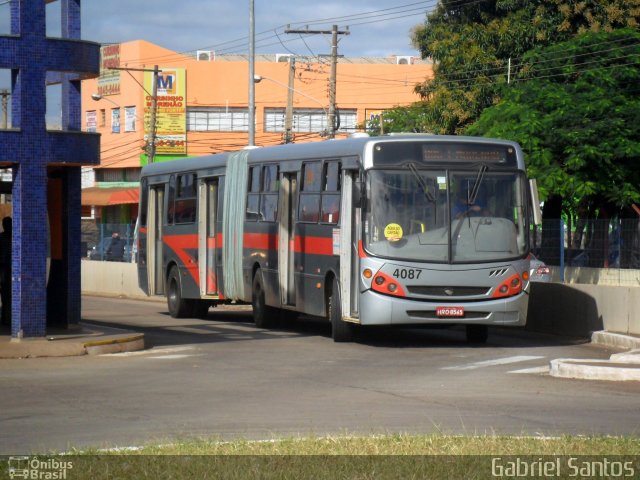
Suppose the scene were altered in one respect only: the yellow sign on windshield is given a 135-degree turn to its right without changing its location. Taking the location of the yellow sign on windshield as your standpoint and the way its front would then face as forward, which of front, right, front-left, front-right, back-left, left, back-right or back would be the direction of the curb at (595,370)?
back

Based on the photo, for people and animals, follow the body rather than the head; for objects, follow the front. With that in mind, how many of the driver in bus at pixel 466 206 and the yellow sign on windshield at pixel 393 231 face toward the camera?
2

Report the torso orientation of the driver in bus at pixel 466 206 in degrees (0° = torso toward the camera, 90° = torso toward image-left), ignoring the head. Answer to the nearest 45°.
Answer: approximately 0°

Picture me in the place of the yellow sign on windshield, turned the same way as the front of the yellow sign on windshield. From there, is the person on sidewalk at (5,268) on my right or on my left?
on my right

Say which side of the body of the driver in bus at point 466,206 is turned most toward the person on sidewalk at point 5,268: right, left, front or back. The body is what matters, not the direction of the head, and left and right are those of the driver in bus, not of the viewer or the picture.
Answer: right

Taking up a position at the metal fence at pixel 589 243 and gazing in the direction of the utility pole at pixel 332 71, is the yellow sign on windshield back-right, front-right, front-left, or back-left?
back-left

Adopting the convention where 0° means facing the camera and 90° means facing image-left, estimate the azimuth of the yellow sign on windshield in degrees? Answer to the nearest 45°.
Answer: approximately 0°

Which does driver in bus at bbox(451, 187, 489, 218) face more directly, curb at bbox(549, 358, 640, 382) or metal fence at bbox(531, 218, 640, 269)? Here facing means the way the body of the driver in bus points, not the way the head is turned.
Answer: the curb

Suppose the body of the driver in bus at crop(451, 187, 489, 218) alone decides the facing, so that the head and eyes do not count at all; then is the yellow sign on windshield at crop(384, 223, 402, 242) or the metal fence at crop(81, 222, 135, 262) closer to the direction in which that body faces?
the yellow sign on windshield

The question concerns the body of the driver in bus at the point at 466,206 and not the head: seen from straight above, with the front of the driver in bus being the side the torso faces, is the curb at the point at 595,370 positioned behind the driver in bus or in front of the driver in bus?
in front

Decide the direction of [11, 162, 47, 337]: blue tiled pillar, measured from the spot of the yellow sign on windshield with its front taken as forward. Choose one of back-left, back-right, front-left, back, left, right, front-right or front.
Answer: right

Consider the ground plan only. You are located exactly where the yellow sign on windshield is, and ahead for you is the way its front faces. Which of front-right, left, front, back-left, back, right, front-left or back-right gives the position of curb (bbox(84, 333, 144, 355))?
right
